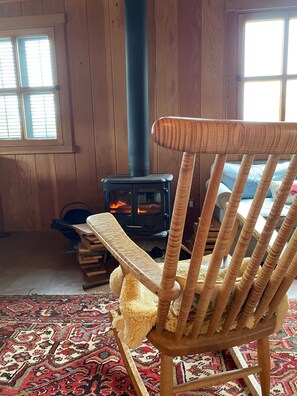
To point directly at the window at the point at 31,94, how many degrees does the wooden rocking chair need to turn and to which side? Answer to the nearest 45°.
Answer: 0° — it already faces it

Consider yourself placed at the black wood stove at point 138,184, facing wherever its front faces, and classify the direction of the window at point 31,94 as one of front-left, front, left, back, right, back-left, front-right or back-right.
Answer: back-right

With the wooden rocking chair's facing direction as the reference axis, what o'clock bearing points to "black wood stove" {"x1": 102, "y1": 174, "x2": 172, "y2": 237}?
The black wood stove is roughly at 1 o'clock from the wooden rocking chair.

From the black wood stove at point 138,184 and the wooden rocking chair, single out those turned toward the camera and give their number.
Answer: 1

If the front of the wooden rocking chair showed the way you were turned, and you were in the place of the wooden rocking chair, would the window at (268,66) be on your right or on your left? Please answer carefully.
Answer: on your right

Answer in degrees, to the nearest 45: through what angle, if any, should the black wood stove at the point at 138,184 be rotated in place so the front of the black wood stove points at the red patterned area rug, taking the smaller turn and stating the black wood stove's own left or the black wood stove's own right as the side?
0° — it already faces it

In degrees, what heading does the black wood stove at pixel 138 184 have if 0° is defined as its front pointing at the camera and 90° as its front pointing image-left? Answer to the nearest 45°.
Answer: approximately 0°

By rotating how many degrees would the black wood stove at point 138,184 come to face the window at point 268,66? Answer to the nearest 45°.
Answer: approximately 135° to its left

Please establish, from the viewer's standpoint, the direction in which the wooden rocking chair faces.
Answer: facing away from the viewer and to the left of the viewer

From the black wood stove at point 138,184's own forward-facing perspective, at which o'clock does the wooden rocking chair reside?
The wooden rocking chair is roughly at 12 o'clock from the black wood stove.
